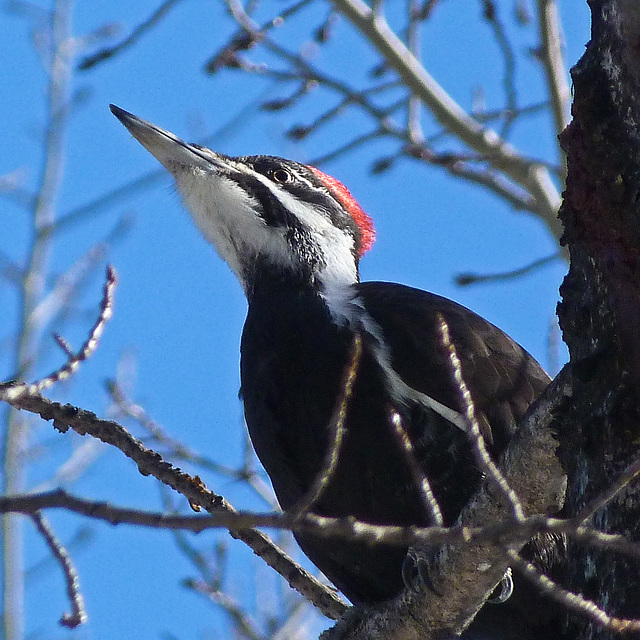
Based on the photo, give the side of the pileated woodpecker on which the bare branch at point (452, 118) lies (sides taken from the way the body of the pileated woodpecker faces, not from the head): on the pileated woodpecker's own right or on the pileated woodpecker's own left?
on the pileated woodpecker's own right

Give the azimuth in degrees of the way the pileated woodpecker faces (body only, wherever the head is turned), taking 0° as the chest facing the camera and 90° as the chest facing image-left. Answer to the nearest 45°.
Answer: approximately 90°
